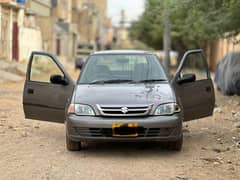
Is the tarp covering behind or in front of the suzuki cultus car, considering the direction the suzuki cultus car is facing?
behind

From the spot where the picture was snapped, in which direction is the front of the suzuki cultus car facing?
facing the viewer
